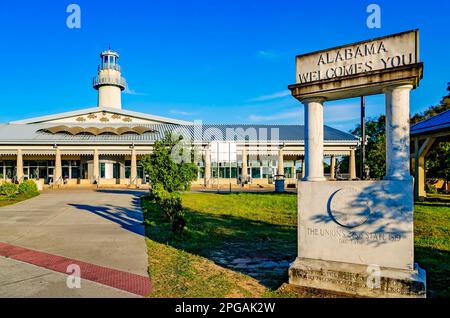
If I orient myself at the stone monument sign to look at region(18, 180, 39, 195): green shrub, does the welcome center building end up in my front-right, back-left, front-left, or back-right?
front-right

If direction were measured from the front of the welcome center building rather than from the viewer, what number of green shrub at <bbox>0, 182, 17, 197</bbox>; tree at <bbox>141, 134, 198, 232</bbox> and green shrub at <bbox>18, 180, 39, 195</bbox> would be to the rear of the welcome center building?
0

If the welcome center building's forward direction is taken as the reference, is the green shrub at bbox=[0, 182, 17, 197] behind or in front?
in front

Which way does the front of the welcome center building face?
toward the camera

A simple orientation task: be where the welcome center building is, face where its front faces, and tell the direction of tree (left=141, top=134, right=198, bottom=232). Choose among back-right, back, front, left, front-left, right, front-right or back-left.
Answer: front

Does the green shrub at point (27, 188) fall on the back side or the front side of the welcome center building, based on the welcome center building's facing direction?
on the front side

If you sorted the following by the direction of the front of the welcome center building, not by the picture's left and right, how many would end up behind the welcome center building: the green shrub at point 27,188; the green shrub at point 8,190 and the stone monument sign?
0

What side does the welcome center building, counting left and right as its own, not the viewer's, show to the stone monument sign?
front

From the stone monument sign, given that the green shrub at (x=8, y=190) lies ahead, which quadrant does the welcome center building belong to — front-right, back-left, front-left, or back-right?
front-right

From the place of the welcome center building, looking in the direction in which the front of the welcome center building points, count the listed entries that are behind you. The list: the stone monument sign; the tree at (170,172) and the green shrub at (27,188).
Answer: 0
